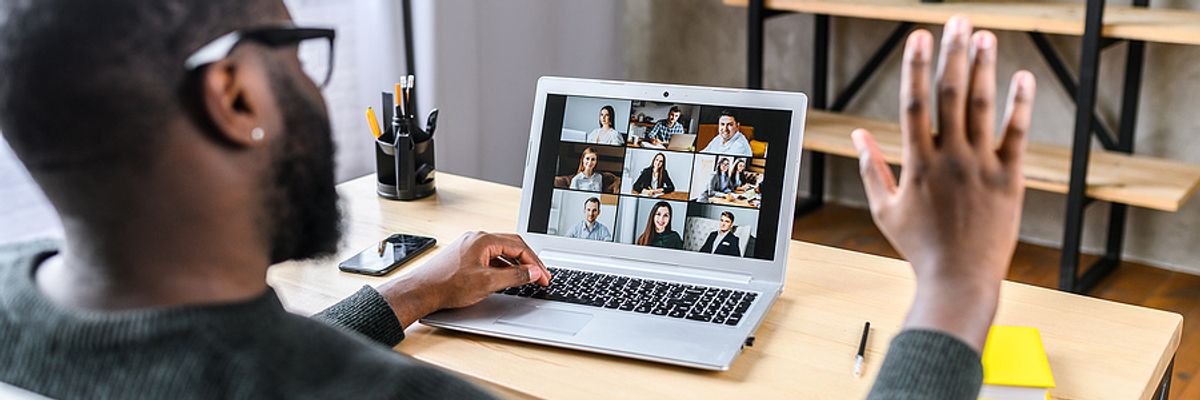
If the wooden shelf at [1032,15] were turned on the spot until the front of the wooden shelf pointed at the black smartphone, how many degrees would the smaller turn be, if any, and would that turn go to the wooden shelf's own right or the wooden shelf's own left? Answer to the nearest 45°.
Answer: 0° — it already faces it

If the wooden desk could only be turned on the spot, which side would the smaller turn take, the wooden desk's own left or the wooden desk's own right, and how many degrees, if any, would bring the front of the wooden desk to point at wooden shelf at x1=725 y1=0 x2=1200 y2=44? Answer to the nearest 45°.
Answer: approximately 135° to the wooden desk's own right

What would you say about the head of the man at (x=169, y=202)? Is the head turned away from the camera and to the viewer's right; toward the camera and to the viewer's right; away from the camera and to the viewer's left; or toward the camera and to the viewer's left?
away from the camera and to the viewer's right

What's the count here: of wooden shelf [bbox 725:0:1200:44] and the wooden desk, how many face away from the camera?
0

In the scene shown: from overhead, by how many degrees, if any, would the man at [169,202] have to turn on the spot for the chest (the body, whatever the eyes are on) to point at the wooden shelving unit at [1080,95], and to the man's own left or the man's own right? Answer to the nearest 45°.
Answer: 0° — they already face it

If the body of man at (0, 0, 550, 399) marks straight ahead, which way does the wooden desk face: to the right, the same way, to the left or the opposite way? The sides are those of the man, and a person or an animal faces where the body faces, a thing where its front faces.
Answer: the opposite way

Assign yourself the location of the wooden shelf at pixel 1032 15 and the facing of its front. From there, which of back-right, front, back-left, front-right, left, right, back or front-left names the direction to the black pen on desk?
front-left

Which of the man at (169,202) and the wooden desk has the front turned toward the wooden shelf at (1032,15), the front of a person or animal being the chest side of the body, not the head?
the man

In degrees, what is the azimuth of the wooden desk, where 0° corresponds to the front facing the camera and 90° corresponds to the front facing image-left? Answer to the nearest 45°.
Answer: approximately 45°

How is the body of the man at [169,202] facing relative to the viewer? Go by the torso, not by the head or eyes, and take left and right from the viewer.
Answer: facing away from the viewer and to the right of the viewer

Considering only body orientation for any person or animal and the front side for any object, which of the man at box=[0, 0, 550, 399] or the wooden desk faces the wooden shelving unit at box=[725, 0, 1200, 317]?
the man

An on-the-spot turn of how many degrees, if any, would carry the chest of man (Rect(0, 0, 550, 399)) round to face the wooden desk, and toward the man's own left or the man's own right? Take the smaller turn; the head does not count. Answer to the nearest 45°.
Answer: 0° — they already face it

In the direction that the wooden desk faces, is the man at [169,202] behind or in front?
in front

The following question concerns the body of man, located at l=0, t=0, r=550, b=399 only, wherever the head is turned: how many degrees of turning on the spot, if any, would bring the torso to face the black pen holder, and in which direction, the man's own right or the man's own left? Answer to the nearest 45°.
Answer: approximately 45° to the man's own left

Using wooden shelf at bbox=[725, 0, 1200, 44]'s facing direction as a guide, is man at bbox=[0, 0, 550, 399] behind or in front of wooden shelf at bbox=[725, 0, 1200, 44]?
in front

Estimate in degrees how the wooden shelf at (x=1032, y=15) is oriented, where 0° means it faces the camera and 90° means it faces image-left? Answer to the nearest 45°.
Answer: approximately 45°
